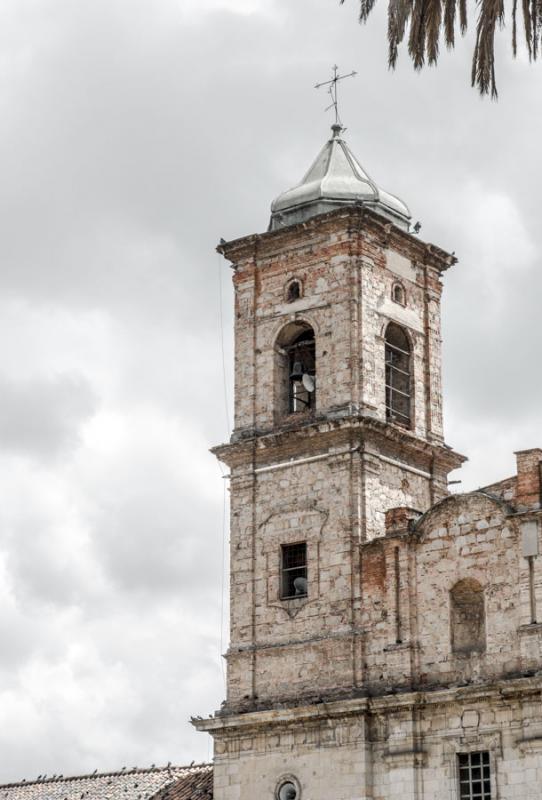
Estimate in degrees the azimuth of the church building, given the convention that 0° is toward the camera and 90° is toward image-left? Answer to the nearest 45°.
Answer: approximately 45°
